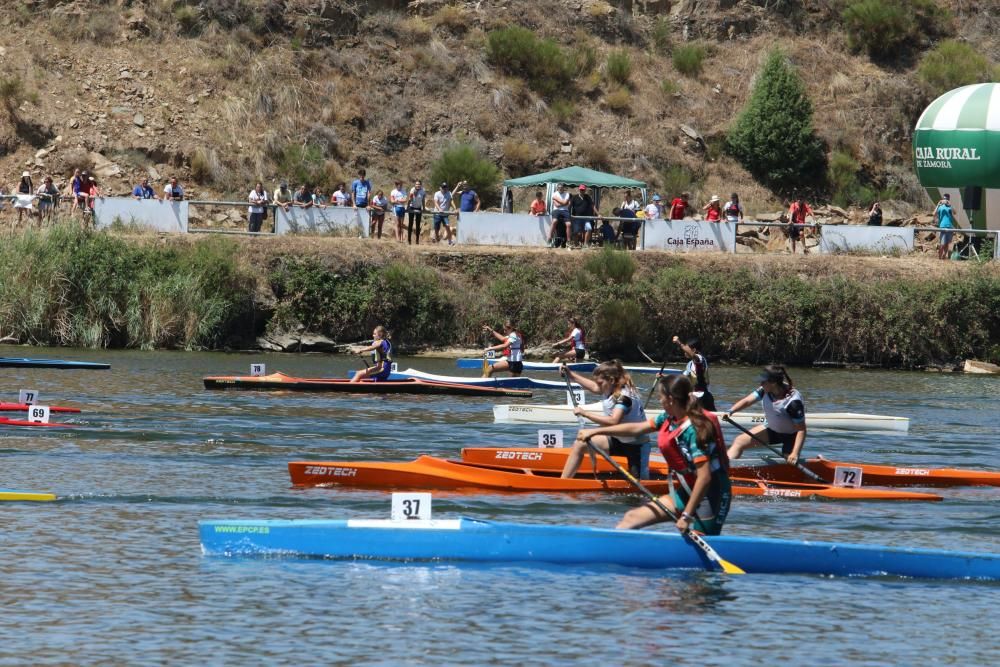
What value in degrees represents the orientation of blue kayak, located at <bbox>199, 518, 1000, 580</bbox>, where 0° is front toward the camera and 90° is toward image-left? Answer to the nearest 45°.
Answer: approximately 90°

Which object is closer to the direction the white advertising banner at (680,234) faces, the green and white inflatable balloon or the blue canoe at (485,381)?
the blue canoe

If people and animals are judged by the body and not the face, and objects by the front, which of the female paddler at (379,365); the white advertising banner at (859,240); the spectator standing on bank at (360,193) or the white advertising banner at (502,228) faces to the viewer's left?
the female paddler

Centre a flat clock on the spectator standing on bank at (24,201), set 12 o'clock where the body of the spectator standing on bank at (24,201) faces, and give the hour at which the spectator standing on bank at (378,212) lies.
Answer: the spectator standing on bank at (378,212) is roughly at 9 o'clock from the spectator standing on bank at (24,201).

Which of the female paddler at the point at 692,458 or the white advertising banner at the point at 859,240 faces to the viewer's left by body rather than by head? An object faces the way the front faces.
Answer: the female paddler

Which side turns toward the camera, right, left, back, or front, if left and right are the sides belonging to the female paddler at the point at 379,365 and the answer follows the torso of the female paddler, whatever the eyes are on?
left

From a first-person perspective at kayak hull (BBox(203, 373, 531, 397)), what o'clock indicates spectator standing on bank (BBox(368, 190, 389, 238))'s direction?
The spectator standing on bank is roughly at 3 o'clock from the kayak hull.

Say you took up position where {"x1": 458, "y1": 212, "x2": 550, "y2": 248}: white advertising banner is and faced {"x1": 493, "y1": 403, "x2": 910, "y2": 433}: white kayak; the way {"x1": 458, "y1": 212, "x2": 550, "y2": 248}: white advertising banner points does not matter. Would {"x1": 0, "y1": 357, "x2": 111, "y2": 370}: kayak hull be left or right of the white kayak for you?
right

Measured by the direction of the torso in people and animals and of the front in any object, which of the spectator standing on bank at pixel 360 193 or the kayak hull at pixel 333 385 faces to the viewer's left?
the kayak hull

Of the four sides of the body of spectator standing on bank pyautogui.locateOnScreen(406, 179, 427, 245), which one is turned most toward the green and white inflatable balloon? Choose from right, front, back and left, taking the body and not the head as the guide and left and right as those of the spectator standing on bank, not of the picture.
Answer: left

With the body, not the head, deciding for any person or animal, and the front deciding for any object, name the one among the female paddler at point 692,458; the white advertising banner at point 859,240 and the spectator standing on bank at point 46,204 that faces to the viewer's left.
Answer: the female paddler
